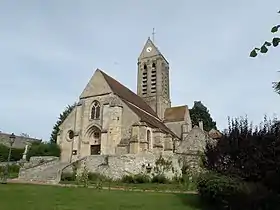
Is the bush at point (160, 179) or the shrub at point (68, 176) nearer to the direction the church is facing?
the shrub

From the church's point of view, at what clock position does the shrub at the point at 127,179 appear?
The shrub is roughly at 10 o'clock from the church.

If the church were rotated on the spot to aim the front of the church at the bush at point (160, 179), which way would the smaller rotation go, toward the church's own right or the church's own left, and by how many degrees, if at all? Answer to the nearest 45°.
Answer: approximately 45° to the church's own left

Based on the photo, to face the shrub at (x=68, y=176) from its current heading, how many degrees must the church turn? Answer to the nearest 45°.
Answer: approximately 45° to its left

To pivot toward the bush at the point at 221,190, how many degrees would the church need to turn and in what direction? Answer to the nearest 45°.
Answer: approximately 45° to its left

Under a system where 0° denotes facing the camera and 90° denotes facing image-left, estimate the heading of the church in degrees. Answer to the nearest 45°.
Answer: approximately 45°

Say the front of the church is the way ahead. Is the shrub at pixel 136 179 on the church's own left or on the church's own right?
on the church's own left
